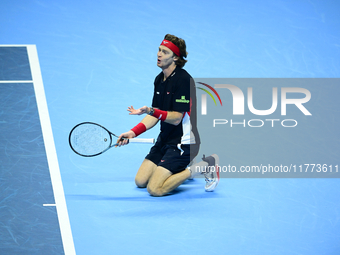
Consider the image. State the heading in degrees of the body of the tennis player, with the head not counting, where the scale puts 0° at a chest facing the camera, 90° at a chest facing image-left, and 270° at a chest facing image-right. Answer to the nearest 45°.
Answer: approximately 45°
